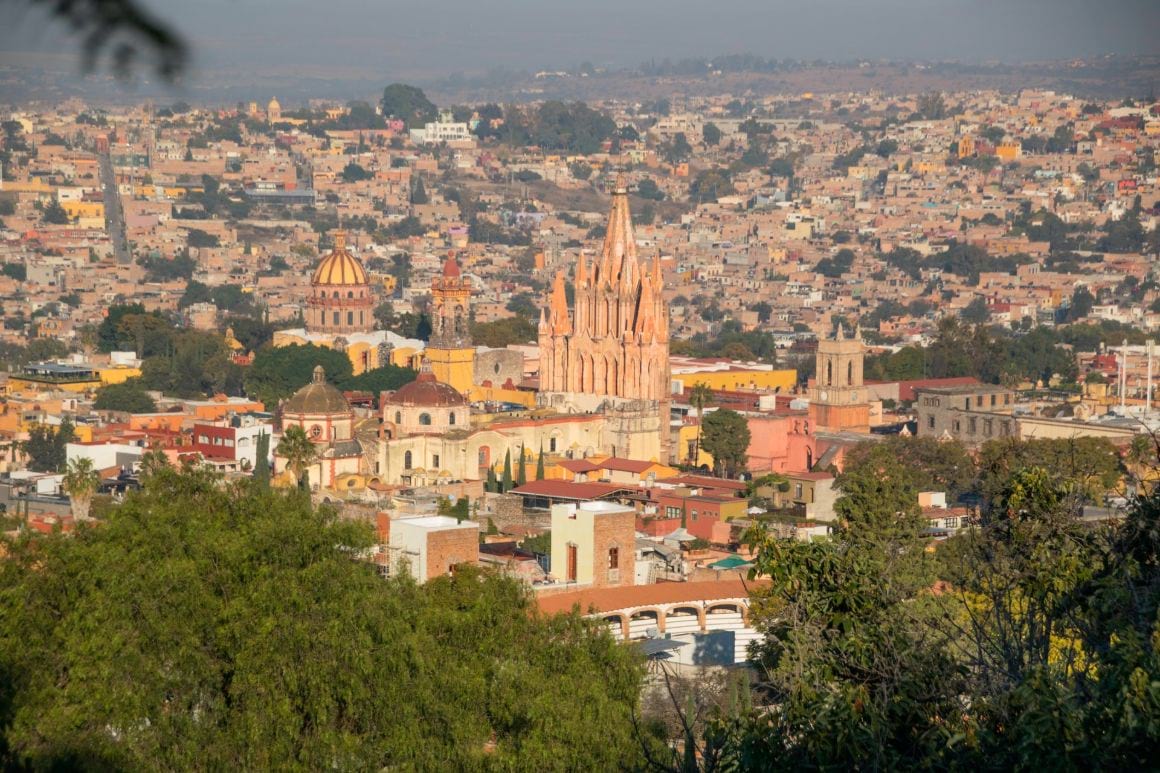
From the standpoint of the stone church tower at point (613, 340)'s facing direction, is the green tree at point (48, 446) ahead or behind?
behind

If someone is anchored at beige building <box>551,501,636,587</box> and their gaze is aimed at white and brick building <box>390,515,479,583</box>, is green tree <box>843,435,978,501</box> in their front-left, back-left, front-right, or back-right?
back-right

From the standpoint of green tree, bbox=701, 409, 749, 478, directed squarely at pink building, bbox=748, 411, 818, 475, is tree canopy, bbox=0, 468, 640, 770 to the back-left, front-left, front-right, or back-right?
back-right
